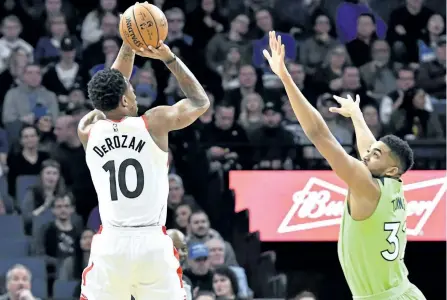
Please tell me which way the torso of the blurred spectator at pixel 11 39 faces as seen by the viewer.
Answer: toward the camera

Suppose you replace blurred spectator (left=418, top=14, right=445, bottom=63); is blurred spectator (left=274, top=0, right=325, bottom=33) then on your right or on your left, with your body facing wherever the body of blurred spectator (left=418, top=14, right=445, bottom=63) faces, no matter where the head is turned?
on your right

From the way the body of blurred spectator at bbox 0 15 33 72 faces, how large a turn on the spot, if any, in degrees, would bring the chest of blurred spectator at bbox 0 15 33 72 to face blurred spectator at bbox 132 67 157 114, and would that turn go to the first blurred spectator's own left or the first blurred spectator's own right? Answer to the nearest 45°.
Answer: approximately 45° to the first blurred spectator's own left

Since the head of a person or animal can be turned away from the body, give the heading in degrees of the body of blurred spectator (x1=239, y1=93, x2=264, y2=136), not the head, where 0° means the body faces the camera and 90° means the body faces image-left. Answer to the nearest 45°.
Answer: approximately 0°

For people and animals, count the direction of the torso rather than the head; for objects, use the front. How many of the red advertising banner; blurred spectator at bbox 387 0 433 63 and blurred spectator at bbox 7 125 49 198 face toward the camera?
3

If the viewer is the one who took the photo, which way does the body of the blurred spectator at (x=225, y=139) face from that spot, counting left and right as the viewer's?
facing the viewer

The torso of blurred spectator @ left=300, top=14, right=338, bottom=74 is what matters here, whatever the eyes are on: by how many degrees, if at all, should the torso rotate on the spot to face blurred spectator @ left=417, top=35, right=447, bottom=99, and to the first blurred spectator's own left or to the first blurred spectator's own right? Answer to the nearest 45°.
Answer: approximately 90° to the first blurred spectator's own left

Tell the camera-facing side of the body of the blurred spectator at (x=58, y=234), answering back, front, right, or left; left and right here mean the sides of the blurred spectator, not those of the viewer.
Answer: front

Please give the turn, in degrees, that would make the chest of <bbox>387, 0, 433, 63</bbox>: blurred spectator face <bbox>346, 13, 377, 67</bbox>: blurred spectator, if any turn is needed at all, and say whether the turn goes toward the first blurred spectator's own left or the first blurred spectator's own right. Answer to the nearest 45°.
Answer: approximately 45° to the first blurred spectator's own right

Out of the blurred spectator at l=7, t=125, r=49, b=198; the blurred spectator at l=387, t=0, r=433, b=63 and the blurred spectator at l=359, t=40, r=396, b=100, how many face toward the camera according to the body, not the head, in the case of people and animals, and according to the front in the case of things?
3

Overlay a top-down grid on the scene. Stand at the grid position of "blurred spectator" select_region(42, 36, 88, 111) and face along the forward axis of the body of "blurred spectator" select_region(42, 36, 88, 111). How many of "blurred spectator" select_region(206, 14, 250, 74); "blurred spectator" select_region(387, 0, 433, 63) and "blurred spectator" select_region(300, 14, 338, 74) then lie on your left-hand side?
3
